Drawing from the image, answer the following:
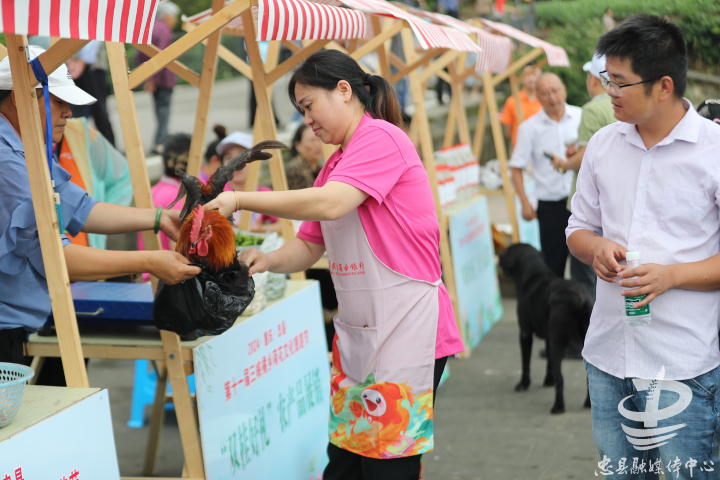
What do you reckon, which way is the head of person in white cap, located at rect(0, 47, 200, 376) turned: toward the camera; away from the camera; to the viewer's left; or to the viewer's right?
to the viewer's right

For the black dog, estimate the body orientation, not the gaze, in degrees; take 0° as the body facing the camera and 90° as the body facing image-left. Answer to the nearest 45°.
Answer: approximately 135°

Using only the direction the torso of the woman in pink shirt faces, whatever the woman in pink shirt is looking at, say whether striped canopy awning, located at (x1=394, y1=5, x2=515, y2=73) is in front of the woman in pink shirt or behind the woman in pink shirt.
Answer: behind

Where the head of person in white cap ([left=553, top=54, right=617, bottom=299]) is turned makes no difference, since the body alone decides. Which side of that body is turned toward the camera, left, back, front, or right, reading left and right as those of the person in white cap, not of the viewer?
left

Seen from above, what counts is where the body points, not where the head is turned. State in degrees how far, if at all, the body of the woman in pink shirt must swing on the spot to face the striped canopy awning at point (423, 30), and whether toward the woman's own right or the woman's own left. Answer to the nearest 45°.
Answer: approximately 135° to the woman's own right

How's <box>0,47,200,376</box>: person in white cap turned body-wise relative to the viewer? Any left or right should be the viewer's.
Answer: facing to the right of the viewer

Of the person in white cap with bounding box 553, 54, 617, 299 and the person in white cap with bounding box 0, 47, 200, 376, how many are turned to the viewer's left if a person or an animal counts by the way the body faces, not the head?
1
